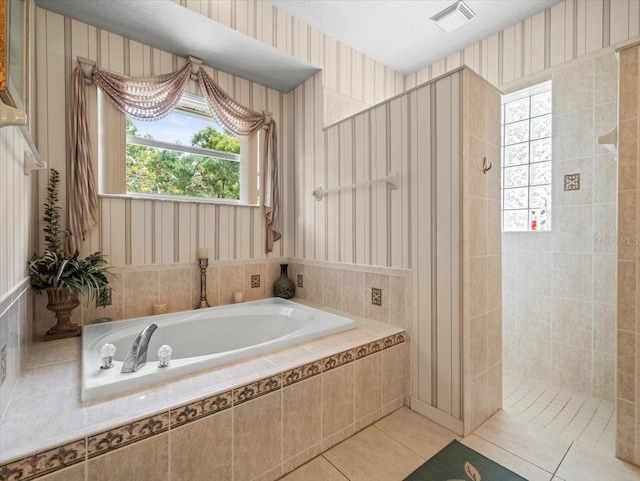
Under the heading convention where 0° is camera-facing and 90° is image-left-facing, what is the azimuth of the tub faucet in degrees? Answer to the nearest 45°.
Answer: approximately 225°

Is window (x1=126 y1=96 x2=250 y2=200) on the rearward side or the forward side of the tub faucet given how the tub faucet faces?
on the forward side

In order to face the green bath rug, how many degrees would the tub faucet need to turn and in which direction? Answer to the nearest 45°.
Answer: approximately 90° to its right

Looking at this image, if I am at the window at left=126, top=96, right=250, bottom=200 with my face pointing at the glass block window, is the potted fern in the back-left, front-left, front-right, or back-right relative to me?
back-right

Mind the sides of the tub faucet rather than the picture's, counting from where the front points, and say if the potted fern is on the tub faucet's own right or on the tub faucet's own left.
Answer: on the tub faucet's own left
